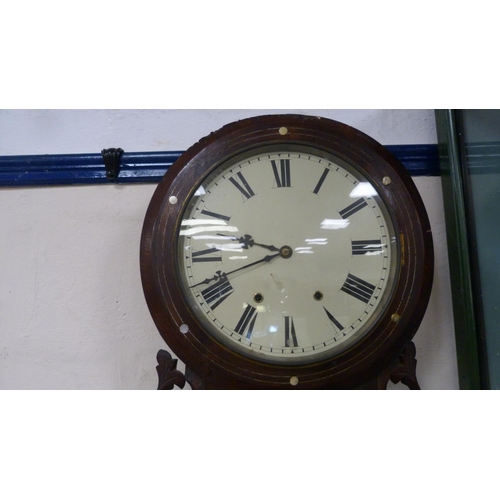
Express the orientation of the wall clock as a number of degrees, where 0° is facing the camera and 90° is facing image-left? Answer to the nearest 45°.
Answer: approximately 0°
